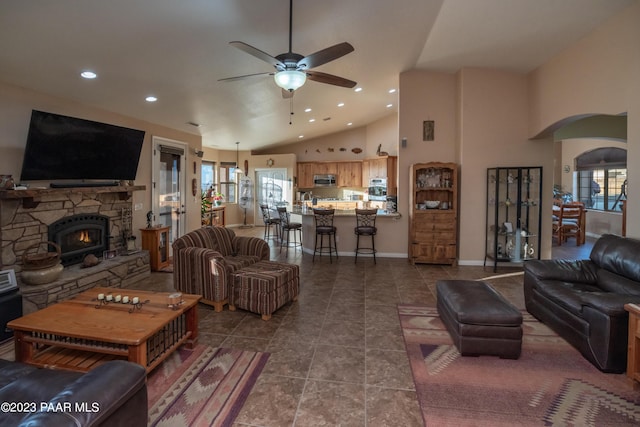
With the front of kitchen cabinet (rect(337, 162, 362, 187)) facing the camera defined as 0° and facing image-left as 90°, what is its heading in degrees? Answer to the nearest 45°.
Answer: approximately 0°

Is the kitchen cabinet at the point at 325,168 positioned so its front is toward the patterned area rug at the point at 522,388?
yes

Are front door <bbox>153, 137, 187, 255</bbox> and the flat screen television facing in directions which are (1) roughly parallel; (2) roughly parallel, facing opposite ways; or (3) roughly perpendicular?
roughly parallel

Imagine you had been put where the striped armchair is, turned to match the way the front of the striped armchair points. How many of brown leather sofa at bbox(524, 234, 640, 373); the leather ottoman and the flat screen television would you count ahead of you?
2

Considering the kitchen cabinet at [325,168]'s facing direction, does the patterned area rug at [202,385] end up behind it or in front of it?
in front

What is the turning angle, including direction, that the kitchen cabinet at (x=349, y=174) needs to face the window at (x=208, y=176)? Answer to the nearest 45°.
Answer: approximately 90° to its right

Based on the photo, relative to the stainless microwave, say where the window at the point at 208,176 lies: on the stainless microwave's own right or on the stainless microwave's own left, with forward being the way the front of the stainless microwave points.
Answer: on the stainless microwave's own right

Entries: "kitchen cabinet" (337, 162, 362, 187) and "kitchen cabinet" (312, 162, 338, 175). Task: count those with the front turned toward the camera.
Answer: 2

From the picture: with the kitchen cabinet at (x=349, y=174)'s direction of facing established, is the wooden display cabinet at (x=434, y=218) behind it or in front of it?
in front

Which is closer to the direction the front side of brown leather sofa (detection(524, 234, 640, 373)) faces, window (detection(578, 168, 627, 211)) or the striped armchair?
the striped armchair

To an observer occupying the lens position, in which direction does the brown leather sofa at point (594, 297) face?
facing the viewer and to the left of the viewer

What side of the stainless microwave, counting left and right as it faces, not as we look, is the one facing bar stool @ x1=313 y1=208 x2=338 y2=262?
front

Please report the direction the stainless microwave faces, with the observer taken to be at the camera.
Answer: facing the viewer

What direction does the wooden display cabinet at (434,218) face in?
toward the camera

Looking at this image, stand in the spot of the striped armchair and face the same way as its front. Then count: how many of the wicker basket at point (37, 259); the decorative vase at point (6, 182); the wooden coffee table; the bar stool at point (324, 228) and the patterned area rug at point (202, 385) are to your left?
1
